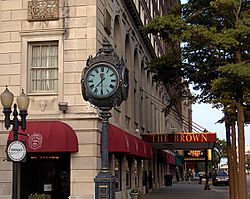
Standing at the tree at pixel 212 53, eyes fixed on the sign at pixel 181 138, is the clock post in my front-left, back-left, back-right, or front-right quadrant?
back-left

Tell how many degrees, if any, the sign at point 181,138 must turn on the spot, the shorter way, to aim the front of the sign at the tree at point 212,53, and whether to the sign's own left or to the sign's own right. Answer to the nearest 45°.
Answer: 0° — it already faces it

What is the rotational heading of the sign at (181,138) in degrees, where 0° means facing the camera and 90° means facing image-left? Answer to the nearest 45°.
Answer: approximately 0°

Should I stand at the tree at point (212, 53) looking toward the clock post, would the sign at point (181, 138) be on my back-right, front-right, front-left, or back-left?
back-right

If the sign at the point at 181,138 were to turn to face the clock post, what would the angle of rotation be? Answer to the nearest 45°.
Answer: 0° — it already faces it
